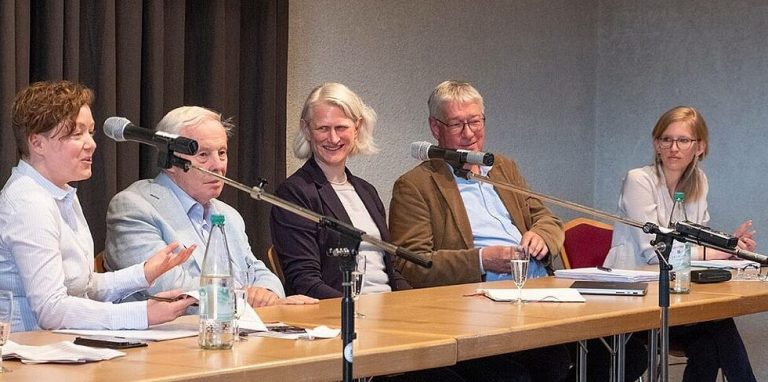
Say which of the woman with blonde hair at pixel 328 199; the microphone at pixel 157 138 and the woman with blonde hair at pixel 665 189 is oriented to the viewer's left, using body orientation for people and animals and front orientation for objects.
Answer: the microphone

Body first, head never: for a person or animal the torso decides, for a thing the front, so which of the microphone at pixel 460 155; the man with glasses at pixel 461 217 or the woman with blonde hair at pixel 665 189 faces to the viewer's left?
the microphone

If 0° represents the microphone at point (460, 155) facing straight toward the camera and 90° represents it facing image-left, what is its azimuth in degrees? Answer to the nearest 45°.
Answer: approximately 90°

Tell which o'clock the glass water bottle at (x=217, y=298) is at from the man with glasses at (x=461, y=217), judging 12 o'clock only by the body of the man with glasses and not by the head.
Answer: The glass water bottle is roughly at 2 o'clock from the man with glasses.

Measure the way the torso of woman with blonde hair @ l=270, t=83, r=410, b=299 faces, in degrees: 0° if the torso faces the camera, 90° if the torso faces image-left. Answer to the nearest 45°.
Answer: approximately 315°

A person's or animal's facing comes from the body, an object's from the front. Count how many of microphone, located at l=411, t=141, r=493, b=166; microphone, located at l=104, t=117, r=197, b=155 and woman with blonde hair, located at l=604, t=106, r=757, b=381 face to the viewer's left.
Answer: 2

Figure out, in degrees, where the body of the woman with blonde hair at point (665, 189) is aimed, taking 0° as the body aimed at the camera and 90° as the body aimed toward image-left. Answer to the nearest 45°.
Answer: approximately 315°

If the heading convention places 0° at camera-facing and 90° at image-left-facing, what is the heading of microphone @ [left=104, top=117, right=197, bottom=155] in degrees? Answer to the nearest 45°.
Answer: approximately 90°

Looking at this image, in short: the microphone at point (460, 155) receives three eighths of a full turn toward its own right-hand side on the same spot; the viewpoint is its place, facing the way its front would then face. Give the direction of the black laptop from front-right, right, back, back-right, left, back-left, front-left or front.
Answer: front

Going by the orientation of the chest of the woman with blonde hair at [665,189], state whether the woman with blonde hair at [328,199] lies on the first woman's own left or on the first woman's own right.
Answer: on the first woman's own right

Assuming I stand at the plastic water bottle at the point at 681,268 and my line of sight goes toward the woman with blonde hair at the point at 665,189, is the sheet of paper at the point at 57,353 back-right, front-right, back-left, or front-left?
back-left

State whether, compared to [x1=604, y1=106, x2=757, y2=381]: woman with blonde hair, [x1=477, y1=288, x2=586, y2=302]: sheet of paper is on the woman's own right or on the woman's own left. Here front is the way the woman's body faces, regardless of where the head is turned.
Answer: on the woman's own right
